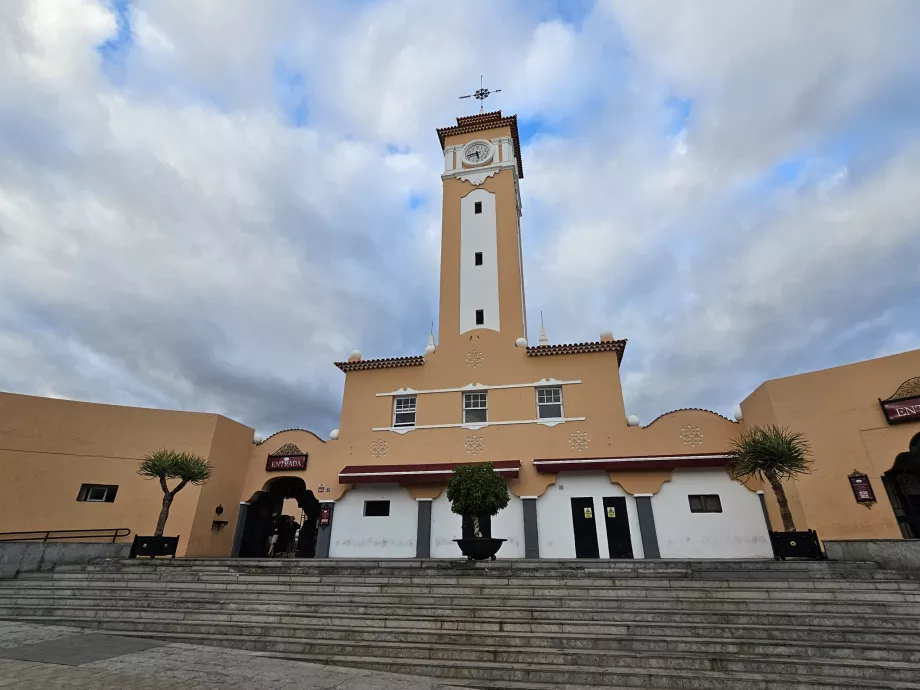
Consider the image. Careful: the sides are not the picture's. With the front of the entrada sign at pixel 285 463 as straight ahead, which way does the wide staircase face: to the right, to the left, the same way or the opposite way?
the same way

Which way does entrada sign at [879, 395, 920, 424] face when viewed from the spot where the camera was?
facing the viewer and to the left of the viewer

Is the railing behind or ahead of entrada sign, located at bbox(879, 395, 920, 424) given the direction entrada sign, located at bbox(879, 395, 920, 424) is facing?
ahead

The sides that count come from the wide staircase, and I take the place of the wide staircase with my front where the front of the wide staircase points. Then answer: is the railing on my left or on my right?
on my right

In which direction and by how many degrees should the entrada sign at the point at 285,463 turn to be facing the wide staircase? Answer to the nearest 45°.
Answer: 0° — it already faces it

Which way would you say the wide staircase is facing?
toward the camera

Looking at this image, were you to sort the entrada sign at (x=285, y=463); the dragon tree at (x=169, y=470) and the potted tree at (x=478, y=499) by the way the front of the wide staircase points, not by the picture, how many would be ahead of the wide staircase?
0

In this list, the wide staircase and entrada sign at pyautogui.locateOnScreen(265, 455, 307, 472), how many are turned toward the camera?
2

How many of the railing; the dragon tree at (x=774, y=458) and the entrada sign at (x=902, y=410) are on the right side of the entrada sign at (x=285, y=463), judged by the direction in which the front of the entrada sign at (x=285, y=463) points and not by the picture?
1

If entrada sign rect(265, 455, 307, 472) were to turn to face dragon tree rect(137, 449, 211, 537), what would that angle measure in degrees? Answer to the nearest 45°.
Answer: approximately 45° to its right

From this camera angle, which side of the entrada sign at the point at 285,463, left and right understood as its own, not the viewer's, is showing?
front

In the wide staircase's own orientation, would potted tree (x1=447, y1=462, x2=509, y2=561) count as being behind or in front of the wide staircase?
behind
